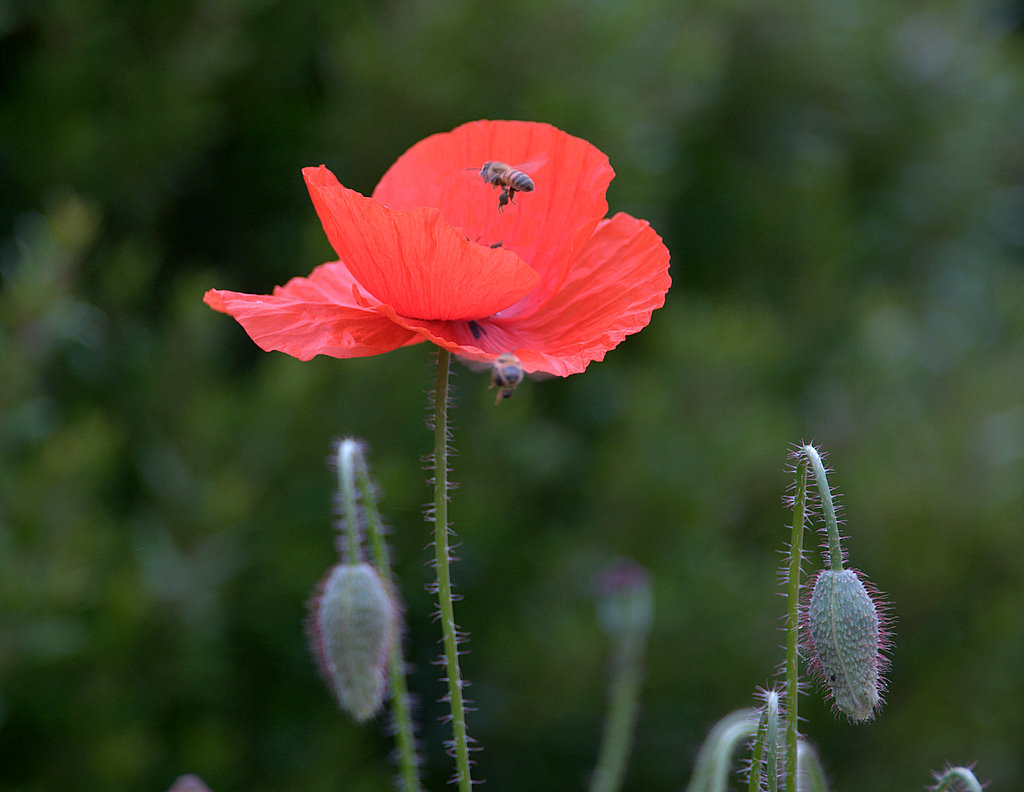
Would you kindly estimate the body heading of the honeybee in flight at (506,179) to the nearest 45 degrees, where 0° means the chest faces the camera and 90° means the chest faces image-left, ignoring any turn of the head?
approximately 90°
